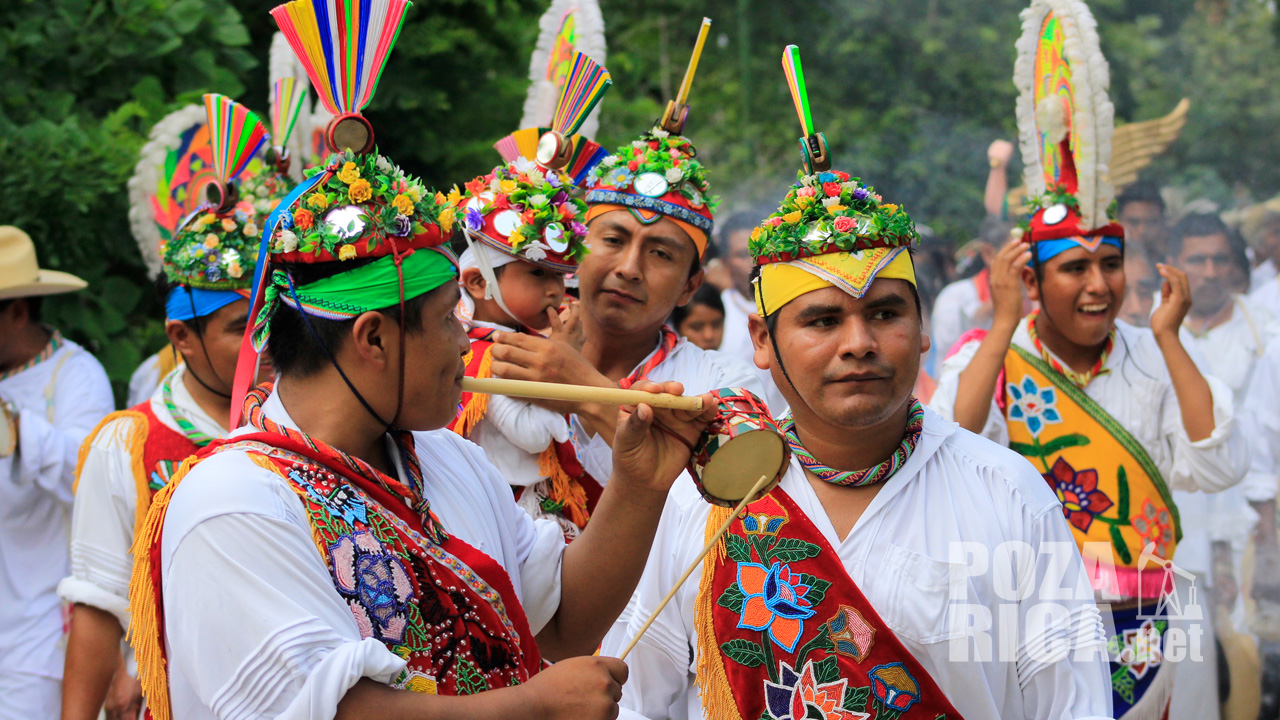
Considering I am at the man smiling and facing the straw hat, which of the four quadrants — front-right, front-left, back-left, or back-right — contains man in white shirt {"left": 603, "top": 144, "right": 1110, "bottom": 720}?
front-left

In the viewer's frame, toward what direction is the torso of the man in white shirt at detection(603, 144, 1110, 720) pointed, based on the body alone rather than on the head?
toward the camera

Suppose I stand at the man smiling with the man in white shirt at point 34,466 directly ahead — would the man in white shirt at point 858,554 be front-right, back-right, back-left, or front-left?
front-left

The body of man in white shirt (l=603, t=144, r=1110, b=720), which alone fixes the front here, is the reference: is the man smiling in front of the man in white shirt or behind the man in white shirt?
behind

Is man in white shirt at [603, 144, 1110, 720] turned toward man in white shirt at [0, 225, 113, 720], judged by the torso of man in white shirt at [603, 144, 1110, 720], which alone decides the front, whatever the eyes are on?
no

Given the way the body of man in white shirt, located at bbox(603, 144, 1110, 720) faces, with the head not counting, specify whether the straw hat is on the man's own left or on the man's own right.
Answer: on the man's own right
